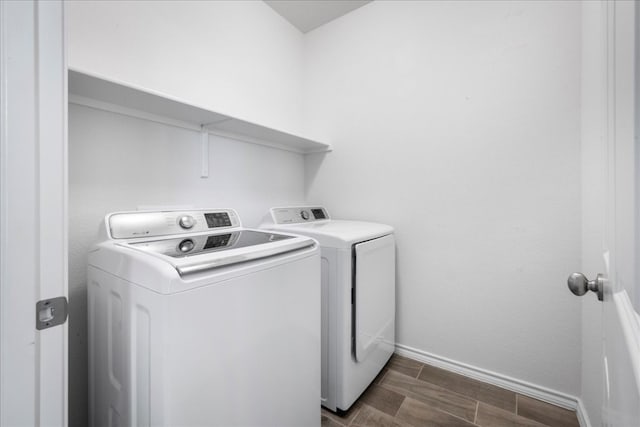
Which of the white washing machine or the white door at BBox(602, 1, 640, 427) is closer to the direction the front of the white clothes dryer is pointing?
the white door

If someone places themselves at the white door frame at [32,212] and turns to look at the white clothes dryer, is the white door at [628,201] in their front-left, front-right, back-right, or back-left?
front-right

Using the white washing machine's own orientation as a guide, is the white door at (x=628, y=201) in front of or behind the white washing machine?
in front

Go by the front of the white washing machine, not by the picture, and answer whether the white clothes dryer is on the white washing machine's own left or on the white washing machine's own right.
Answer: on the white washing machine's own left

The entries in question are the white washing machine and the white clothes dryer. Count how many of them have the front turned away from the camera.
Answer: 0

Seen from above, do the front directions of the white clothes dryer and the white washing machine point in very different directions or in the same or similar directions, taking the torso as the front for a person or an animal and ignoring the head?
same or similar directions

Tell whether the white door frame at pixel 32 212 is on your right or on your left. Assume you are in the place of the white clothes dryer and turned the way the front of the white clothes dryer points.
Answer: on your right

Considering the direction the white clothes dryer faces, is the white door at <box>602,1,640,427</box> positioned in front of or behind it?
in front

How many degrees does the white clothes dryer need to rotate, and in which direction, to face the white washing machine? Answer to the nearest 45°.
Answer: approximately 90° to its right

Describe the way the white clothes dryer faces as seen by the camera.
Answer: facing the viewer and to the right of the viewer

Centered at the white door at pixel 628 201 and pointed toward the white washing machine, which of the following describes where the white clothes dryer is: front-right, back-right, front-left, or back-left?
front-right
